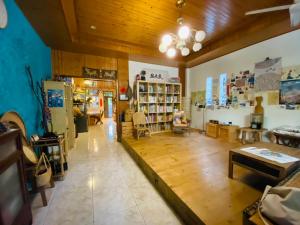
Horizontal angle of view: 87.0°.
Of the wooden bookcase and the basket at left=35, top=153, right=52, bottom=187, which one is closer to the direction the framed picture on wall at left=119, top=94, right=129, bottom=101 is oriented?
the basket

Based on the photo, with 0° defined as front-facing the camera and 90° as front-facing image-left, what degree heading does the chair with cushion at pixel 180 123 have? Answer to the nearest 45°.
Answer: approximately 45°

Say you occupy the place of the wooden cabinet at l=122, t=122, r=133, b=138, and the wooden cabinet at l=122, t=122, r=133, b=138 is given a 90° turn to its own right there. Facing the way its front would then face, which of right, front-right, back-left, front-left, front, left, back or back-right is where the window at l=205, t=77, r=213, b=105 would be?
back

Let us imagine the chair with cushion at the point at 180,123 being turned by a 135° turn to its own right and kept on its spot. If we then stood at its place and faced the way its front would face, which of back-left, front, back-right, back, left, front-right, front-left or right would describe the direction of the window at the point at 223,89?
right

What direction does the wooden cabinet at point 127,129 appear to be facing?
toward the camera

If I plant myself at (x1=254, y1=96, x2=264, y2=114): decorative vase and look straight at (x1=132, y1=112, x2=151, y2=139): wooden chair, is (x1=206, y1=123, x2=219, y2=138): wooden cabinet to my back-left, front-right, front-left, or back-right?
front-right

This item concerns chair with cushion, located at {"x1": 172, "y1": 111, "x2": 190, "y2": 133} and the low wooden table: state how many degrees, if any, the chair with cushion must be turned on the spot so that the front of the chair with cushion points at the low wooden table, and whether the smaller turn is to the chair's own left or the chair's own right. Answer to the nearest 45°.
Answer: approximately 45° to the chair's own left

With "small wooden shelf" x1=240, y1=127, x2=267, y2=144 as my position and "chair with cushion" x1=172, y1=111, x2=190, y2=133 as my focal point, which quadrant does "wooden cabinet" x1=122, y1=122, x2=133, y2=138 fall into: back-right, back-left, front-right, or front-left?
front-left

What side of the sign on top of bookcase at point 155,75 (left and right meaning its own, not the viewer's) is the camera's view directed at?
front

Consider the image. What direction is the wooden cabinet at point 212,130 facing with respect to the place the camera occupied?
facing the viewer and to the left of the viewer

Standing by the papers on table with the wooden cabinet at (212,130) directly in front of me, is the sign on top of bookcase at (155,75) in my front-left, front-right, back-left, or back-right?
front-left

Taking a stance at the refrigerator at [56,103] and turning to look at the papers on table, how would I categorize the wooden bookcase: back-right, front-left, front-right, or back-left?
front-left

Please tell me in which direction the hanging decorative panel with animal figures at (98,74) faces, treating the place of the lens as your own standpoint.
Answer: facing the viewer

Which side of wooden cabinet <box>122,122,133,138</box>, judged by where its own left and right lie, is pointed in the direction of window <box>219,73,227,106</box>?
left

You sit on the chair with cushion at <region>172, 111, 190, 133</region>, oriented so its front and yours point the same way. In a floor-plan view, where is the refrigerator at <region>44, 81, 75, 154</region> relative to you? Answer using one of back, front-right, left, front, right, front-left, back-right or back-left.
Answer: front

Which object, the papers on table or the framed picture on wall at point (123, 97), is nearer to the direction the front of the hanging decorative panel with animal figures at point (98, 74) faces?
the papers on table

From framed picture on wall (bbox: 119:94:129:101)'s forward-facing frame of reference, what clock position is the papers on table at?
The papers on table is roughly at 11 o'clock from the framed picture on wall.
